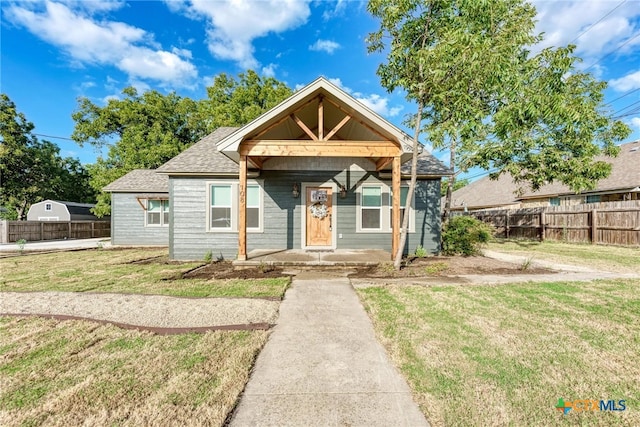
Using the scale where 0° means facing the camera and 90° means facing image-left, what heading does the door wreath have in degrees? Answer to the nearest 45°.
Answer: approximately 0°

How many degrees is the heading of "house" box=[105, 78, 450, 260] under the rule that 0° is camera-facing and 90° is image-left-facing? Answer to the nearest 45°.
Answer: approximately 0°

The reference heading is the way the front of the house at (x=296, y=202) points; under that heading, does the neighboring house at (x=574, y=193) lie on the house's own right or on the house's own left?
on the house's own left

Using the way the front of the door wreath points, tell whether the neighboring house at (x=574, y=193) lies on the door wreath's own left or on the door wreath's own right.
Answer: on the door wreath's own left

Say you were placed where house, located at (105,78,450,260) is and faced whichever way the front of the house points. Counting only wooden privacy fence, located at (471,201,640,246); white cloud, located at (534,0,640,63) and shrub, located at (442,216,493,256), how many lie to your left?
3

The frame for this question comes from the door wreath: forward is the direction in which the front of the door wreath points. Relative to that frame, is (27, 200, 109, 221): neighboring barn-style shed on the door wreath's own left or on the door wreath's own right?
on the door wreath's own right

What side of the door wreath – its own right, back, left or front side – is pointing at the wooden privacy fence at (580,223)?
left

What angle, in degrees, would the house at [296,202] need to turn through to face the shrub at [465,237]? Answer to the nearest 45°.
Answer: approximately 90° to its left

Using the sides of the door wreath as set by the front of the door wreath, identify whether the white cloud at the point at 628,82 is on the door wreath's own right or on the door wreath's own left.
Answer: on the door wreath's own left
